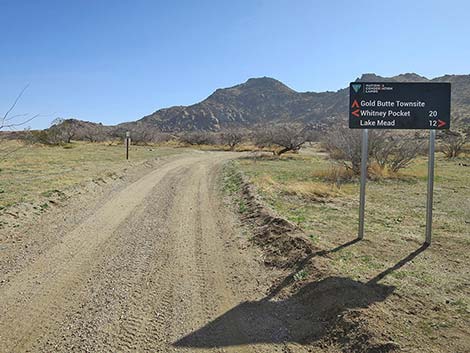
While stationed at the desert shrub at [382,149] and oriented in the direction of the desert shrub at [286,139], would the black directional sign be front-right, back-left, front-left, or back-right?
back-left

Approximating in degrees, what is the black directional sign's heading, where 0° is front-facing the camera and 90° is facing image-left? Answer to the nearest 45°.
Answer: approximately 0°

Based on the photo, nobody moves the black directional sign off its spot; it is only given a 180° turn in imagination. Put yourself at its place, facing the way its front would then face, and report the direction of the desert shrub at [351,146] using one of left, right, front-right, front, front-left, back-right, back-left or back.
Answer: front

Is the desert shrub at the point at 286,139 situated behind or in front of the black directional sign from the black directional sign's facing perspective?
behind

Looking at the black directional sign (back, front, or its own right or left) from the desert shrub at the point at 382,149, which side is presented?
back
